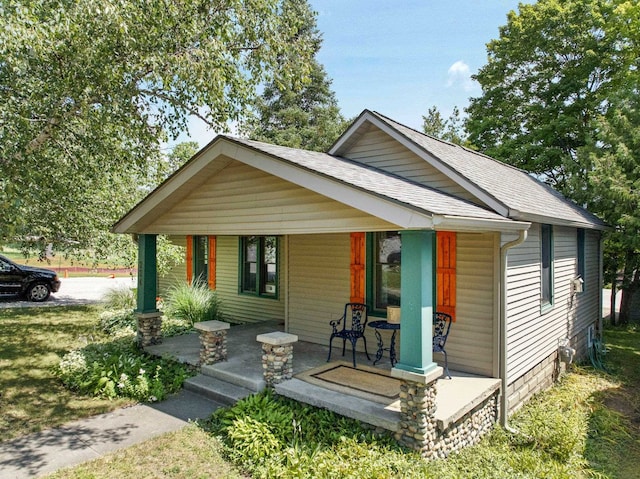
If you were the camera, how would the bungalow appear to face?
facing the viewer and to the left of the viewer

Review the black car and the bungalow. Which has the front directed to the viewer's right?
the black car

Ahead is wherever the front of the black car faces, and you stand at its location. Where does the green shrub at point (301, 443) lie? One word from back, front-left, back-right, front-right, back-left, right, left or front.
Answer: right

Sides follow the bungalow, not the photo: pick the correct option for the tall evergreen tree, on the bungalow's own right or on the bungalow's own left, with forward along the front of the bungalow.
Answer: on the bungalow's own right

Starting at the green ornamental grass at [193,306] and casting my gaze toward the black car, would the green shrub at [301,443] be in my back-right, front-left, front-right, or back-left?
back-left

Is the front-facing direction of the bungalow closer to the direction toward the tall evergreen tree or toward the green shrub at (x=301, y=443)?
the green shrub

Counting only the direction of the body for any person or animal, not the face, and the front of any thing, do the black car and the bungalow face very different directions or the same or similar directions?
very different directions

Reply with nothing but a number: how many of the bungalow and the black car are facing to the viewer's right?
1

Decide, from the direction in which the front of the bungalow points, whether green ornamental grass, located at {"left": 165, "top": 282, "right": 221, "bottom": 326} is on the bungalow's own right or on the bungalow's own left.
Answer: on the bungalow's own right

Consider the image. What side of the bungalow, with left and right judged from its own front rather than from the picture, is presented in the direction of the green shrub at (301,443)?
front

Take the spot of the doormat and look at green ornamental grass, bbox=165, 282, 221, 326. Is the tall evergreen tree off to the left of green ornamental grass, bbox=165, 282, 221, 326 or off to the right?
right

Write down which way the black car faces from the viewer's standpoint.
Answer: facing to the right of the viewer

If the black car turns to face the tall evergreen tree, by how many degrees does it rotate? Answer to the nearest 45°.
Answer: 0° — it already faces it

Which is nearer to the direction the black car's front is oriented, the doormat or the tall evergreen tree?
the tall evergreen tree

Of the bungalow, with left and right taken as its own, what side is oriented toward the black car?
right
